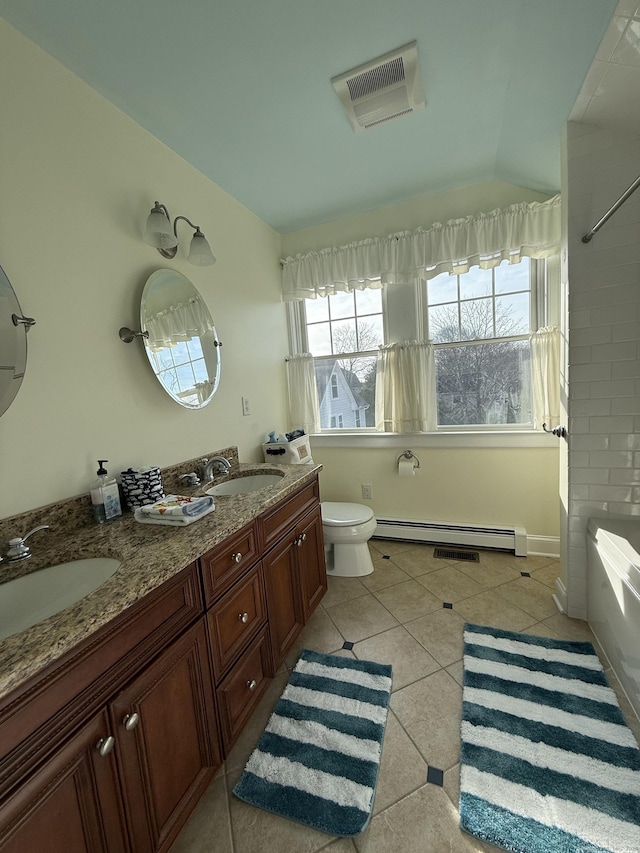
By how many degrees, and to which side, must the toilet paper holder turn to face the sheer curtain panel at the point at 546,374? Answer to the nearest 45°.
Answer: approximately 90° to its left

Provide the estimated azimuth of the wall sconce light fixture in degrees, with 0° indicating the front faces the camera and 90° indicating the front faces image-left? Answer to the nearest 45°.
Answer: approximately 315°

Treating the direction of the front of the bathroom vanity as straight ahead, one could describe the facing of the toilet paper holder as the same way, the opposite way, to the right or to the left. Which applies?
to the right

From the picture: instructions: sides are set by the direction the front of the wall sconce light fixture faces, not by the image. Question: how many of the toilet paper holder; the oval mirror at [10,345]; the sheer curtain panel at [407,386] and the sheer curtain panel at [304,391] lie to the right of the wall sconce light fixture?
1

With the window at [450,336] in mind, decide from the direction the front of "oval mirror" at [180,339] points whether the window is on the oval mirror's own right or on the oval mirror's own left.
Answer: on the oval mirror's own left

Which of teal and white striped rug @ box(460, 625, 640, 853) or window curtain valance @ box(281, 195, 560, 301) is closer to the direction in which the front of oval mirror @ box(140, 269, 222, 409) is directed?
the teal and white striped rug

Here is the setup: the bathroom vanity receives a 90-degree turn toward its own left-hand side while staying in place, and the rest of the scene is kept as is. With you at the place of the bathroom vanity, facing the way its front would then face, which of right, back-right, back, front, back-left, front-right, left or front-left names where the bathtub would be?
front-right

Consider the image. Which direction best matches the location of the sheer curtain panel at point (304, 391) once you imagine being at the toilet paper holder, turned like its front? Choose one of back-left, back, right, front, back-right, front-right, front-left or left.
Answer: right

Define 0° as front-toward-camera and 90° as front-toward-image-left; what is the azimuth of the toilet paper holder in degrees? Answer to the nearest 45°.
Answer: approximately 0°

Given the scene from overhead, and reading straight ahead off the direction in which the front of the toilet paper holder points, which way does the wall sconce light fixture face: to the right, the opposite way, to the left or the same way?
to the left

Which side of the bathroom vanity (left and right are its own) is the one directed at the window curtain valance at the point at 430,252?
left

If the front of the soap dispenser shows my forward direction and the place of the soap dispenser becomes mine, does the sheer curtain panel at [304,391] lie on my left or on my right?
on my left

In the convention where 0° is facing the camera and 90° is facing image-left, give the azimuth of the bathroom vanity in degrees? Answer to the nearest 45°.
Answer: approximately 315°
